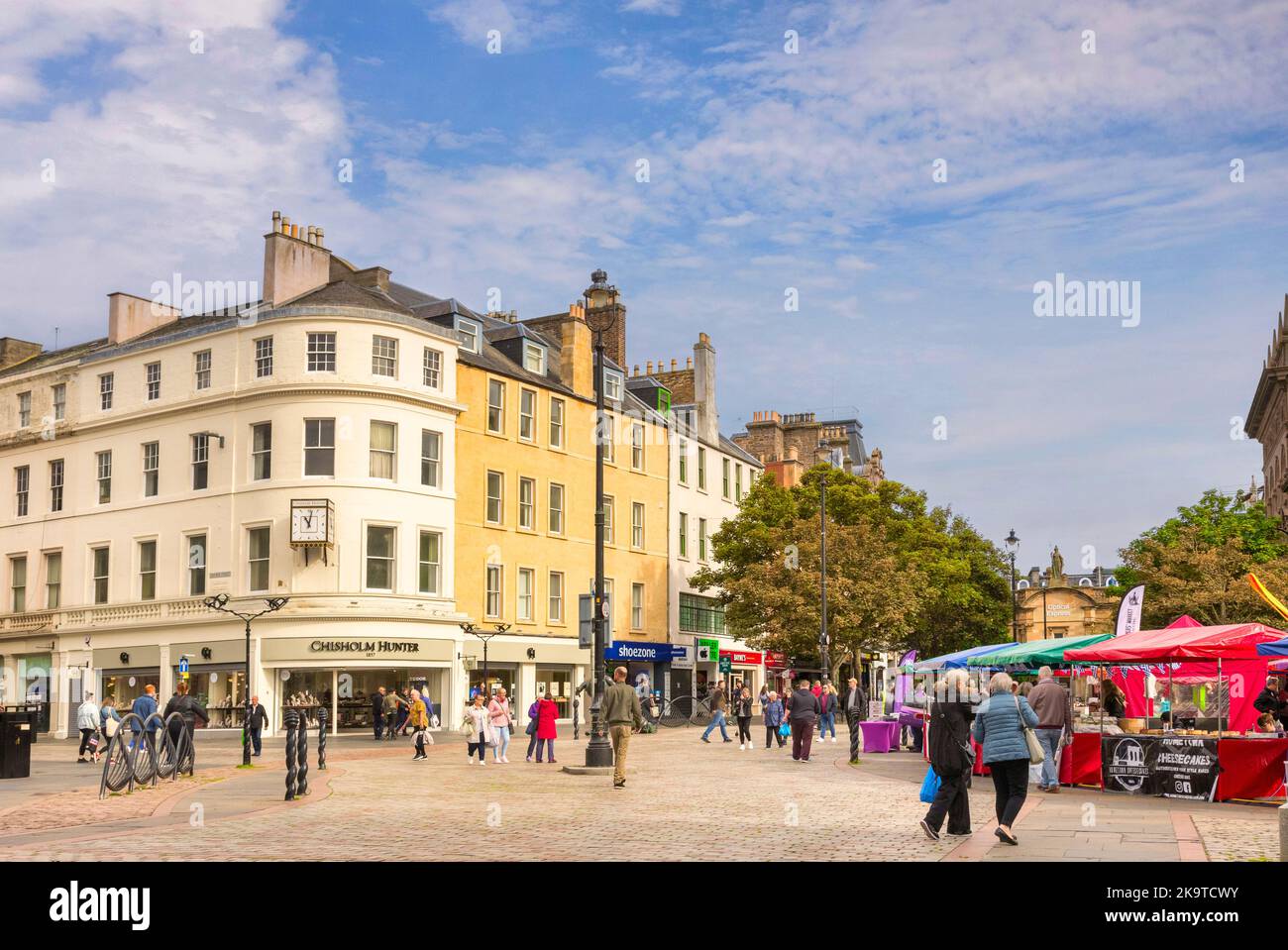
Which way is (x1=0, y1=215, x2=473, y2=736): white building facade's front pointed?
toward the camera

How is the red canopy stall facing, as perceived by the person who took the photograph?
facing the viewer and to the left of the viewer

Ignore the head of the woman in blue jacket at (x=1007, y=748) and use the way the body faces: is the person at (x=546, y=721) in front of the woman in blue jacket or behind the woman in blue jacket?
in front

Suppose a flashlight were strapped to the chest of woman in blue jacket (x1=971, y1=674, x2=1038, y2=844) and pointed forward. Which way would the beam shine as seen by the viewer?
away from the camera

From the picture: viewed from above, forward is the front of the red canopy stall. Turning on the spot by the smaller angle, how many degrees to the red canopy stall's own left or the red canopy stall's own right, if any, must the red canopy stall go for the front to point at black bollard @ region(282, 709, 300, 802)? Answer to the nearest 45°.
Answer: approximately 90° to the red canopy stall's own right

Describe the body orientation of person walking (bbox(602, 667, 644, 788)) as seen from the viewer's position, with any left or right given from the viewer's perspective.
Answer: facing away from the viewer

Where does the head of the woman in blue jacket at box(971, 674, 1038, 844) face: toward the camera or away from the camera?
away from the camera

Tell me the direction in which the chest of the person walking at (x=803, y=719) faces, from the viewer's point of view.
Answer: away from the camera

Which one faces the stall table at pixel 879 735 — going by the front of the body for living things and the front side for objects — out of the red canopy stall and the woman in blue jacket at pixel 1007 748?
the woman in blue jacket

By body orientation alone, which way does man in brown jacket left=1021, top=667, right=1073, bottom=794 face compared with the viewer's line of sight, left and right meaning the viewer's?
facing away from the viewer
